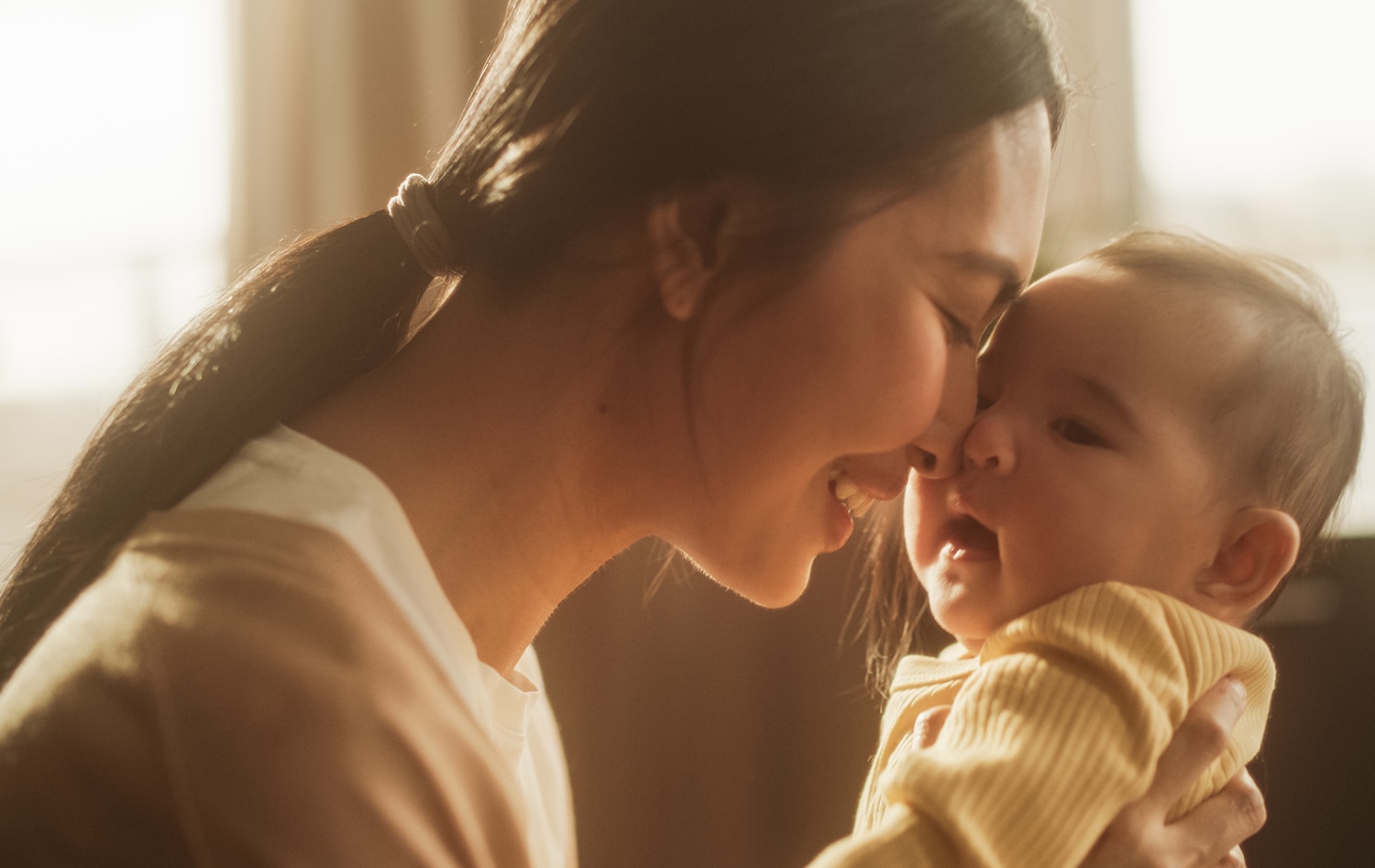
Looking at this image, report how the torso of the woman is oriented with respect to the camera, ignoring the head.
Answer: to the viewer's right

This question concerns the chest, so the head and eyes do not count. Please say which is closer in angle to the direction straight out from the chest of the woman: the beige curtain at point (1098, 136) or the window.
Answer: the beige curtain

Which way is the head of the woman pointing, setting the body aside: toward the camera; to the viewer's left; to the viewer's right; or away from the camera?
to the viewer's right
